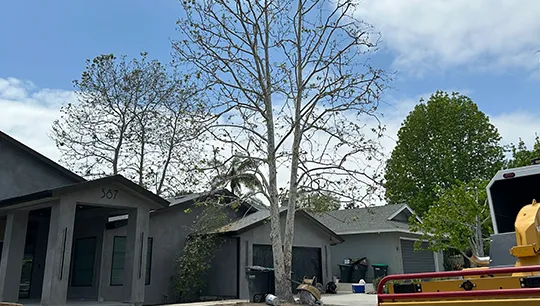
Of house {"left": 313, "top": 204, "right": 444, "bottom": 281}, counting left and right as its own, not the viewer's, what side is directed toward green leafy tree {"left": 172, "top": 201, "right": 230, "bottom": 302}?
right

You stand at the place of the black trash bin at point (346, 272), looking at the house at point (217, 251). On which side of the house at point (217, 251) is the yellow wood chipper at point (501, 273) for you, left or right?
left

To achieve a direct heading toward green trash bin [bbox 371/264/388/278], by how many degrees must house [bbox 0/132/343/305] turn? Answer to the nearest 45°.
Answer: approximately 45° to its left

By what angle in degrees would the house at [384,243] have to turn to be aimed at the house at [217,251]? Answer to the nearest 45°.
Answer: approximately 90° to its right

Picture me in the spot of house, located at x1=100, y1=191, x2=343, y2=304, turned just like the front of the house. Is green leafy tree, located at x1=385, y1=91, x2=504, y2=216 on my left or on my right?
on my left

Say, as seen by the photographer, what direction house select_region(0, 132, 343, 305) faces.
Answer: facing the viewer and to the right of the viewer

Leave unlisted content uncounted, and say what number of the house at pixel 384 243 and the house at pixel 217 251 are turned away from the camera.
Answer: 0

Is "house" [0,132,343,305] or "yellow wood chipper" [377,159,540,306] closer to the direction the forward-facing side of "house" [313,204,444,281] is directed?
the yellow wood chipper

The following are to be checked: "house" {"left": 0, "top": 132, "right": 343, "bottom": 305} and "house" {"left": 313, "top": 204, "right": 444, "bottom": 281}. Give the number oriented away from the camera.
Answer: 0
